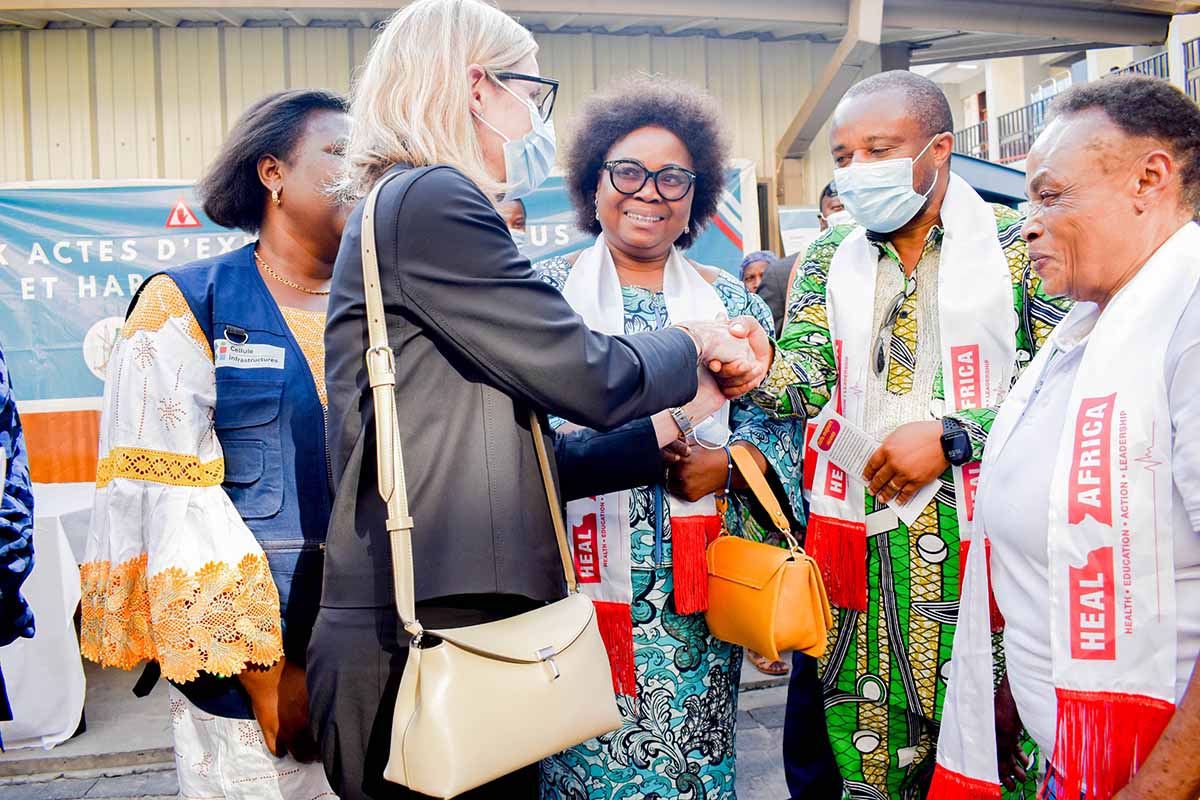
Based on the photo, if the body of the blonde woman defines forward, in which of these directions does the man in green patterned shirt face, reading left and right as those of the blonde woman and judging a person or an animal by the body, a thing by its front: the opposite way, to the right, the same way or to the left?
the opposite way

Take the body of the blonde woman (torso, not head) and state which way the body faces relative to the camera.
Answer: to the viewer's right

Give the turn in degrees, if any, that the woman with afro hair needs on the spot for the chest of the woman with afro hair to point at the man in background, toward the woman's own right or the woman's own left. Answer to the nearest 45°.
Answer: approximately 180°

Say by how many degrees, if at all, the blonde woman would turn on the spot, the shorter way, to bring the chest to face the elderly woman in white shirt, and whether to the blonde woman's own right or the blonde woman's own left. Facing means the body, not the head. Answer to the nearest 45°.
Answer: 0° — they already face them

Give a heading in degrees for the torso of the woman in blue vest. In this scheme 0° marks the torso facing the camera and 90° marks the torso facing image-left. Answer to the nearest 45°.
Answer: approximately 315°

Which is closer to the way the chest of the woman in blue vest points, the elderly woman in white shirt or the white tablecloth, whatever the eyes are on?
the elderly woman in white shirt

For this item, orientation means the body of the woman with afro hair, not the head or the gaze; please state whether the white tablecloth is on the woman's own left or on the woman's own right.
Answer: on the woman's own right
